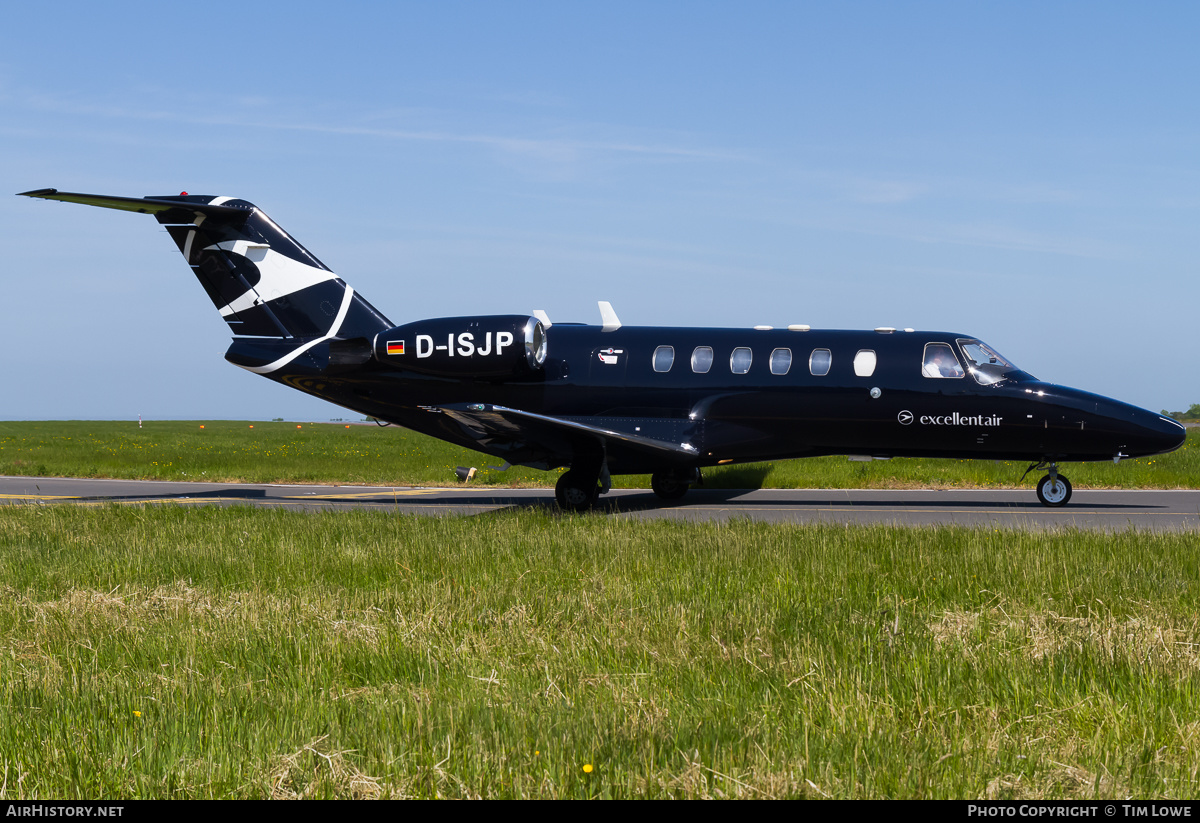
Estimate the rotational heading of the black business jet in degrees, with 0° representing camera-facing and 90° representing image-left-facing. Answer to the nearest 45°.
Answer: approximately 270°
